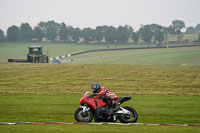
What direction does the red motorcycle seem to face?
to the viewer's left

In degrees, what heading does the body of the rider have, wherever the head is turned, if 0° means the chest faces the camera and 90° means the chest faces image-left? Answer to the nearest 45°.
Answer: approximately 90°
